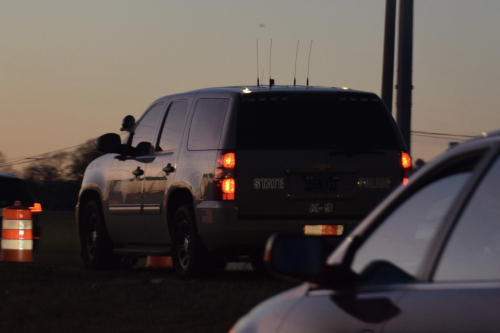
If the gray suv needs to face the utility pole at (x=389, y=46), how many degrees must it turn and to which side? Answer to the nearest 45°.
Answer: approximately 45° to its right

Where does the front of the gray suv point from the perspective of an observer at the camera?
facing away from the viewer and to the left of the viewer

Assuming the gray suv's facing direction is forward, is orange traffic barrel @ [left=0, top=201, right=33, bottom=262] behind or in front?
in front
